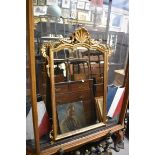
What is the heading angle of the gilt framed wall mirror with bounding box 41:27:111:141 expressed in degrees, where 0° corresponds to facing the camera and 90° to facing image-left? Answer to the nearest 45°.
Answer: approximately 315°
